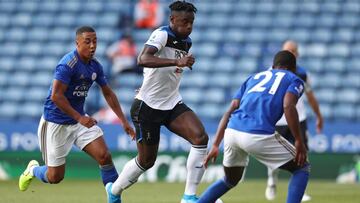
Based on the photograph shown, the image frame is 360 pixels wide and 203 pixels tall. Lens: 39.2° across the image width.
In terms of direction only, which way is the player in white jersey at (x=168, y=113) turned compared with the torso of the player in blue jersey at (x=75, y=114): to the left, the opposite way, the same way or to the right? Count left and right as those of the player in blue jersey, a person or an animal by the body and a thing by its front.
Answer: the same way

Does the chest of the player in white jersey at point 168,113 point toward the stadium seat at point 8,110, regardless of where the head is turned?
no

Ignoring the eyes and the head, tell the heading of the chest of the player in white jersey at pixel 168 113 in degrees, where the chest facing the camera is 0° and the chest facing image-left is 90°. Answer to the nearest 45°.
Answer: approximately 315°

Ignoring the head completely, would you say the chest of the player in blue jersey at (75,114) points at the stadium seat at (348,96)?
no

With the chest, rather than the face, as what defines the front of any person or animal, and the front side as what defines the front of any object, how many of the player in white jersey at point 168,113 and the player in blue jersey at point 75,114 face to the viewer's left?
0

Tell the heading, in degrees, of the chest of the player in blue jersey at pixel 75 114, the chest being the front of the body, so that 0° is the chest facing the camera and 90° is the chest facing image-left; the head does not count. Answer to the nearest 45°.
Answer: approximately 315°

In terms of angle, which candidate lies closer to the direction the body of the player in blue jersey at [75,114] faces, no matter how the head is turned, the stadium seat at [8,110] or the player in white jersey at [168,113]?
the player in white jersey

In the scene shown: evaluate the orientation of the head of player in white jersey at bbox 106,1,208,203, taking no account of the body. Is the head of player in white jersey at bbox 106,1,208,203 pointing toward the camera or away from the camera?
toward the camera

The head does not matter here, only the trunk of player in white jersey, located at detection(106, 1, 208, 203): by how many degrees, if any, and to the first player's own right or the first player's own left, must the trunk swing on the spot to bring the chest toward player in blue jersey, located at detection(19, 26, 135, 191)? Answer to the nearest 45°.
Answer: approximately 135° to the first player's own right

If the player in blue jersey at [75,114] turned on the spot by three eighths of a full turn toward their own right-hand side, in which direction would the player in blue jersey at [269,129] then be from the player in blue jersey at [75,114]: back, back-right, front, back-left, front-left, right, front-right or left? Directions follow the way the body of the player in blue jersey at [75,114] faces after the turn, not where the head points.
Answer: back-left

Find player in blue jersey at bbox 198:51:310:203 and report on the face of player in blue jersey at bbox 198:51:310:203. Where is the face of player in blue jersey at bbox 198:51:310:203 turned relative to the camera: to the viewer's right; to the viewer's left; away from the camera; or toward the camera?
away from the camera
